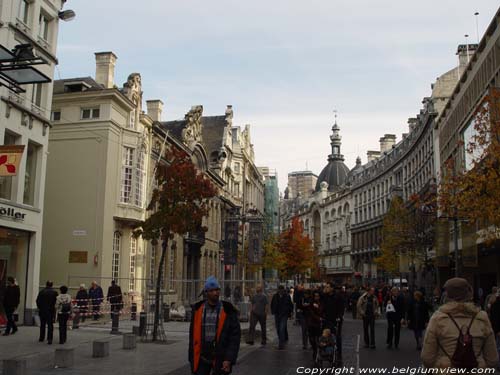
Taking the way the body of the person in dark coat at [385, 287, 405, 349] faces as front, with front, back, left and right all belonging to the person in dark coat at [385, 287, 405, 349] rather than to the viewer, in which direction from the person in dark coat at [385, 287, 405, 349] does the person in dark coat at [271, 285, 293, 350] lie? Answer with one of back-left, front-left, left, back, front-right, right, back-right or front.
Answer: right

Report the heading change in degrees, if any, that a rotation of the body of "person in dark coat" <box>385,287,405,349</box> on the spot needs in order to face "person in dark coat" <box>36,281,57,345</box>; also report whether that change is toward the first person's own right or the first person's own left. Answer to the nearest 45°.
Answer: approximately 90° to the first person's own right

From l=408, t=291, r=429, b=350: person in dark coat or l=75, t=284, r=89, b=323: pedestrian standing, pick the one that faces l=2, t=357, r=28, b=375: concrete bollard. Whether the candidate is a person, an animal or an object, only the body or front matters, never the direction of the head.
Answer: the pedestrian standing

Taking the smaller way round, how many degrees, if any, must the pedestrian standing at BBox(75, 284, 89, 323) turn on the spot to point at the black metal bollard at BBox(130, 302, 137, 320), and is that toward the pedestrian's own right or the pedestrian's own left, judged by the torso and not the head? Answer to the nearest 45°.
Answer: approximately 135° to the pedestrian's own left

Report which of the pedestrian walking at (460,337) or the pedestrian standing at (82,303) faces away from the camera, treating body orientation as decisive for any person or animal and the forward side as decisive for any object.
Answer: the pedestrian walking at (460,337)

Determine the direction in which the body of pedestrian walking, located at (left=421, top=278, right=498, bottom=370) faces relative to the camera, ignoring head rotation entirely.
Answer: away from the camera

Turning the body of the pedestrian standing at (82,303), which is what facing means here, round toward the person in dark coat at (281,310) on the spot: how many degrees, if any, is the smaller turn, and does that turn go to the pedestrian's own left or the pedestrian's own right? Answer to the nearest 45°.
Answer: approximately 45° to the pedestrian's own left

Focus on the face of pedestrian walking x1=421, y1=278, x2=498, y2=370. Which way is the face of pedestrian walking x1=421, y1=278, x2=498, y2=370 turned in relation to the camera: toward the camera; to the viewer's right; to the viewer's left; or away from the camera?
away from the camera

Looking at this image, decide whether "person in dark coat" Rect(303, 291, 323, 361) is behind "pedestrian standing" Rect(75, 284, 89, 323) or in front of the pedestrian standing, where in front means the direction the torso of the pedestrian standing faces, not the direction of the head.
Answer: in front

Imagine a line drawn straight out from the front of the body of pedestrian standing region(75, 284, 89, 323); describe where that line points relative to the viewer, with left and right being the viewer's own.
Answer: facing the viewer

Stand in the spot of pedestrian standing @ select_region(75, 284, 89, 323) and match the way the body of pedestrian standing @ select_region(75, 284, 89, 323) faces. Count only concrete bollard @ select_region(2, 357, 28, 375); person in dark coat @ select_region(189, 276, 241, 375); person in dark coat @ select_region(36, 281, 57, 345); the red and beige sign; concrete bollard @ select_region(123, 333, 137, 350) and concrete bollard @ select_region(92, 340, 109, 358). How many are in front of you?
6
